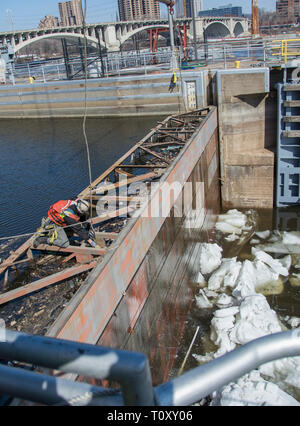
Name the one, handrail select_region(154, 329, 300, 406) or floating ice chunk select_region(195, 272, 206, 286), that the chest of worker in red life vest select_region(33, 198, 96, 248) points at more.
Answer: the floating ice chunk

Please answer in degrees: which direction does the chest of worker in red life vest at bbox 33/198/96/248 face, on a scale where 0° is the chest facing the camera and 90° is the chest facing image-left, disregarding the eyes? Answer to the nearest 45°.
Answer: approximately 270°

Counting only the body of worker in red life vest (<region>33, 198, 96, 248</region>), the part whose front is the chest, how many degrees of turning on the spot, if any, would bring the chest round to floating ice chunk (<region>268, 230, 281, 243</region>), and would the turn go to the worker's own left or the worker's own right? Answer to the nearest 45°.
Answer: approximately 45° to the worker's own left

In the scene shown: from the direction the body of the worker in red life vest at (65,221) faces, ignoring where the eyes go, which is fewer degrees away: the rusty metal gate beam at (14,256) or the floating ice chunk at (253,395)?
the floating ice chunk

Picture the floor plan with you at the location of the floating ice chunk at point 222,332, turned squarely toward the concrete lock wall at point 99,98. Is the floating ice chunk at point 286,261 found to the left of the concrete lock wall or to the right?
right

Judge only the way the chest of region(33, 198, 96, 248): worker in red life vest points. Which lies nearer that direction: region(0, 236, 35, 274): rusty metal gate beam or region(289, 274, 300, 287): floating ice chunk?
the floating ice chunk
